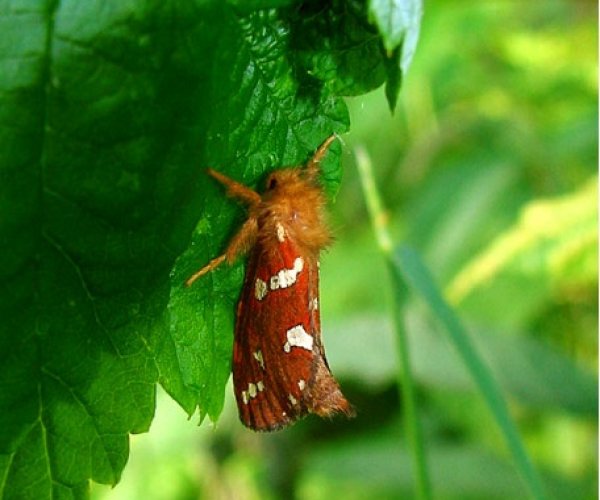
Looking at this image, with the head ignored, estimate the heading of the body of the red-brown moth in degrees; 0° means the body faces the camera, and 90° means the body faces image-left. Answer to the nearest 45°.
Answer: approximately 180°
